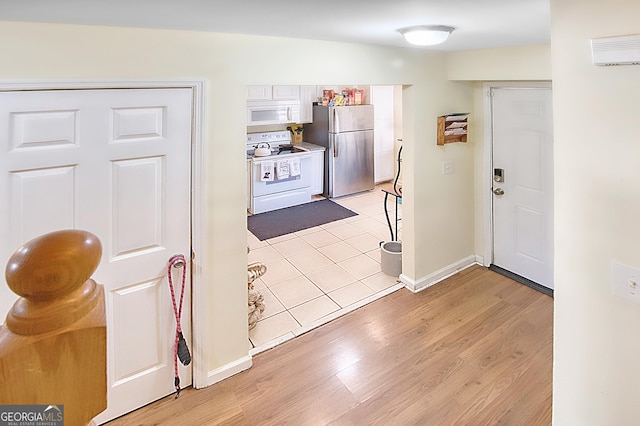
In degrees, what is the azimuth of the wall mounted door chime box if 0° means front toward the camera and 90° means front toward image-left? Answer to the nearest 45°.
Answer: approximately 45°

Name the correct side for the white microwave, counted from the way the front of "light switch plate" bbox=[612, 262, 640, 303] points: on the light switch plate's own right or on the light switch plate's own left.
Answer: on the light switch plate's own right

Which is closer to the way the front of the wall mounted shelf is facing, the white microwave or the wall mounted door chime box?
the wall mounted door chime box

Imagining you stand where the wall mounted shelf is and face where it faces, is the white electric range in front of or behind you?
behind

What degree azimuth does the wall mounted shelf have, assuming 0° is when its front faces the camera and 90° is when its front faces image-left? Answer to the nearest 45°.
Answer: approximately 315°

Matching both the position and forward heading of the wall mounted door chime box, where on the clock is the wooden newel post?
The wooden newel post is roughly at 11 o'clock from the wall mounted door chime box.
